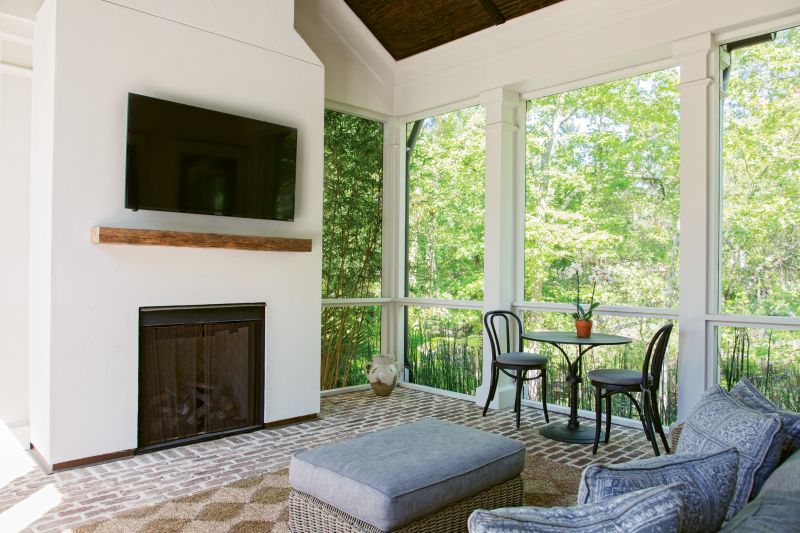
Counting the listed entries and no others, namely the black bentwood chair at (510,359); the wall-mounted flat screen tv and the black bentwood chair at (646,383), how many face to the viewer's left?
1

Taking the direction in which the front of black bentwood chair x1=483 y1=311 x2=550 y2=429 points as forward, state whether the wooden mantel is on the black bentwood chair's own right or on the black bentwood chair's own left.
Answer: on the black bentwood chair's own right

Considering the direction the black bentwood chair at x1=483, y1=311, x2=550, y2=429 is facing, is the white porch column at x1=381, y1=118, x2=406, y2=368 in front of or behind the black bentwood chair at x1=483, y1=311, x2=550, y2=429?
behind

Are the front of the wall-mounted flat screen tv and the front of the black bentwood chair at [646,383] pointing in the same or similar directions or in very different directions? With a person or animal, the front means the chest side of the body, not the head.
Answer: very different directions

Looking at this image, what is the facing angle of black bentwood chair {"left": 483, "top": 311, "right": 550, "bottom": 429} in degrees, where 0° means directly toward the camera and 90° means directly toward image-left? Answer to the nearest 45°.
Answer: approximately 315°

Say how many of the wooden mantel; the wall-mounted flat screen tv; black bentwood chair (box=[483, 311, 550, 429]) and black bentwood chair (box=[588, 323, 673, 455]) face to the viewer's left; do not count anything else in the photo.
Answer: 1

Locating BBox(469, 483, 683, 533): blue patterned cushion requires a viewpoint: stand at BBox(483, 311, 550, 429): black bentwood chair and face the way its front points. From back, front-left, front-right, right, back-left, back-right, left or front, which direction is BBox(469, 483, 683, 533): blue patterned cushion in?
front-right

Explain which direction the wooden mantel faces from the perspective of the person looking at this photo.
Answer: facing the viewer and to the right of the viewer

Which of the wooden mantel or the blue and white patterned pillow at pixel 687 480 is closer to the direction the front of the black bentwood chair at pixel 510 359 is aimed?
the blue and white patterned pillow

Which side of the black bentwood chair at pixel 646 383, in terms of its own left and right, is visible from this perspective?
left

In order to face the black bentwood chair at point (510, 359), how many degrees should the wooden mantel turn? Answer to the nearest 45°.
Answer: approximately 45° to its left

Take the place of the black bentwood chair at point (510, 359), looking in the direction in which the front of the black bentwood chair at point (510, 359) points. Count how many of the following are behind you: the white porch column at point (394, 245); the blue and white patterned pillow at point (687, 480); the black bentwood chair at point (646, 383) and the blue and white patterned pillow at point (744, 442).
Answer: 1

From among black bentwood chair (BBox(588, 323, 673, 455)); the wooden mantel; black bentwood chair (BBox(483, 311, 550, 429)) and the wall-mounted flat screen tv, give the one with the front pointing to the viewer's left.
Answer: black bentwood chair (BBox(588, 323, 673, 455))

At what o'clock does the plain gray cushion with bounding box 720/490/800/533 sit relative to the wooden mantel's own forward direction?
The plain gray cushion is roughly at 1 o'clock from the wooden mantel.
